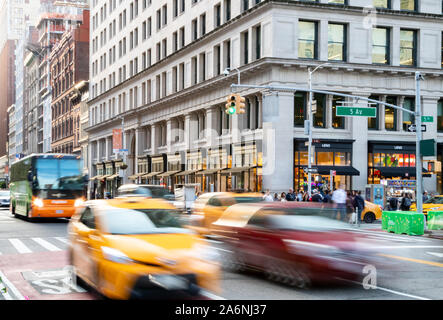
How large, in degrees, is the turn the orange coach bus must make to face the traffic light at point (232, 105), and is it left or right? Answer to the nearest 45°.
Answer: approximately 45° to its left

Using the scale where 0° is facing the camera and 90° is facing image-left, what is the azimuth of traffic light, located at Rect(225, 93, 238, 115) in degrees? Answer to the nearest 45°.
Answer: approximately 45°

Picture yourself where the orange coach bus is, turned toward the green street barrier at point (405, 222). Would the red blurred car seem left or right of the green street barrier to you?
right

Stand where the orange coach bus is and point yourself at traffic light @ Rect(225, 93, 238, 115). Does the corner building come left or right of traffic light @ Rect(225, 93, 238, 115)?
left

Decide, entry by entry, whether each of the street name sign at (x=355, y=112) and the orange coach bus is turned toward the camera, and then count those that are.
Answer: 2

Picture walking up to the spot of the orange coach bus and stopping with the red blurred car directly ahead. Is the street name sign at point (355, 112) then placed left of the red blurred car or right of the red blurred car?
left
